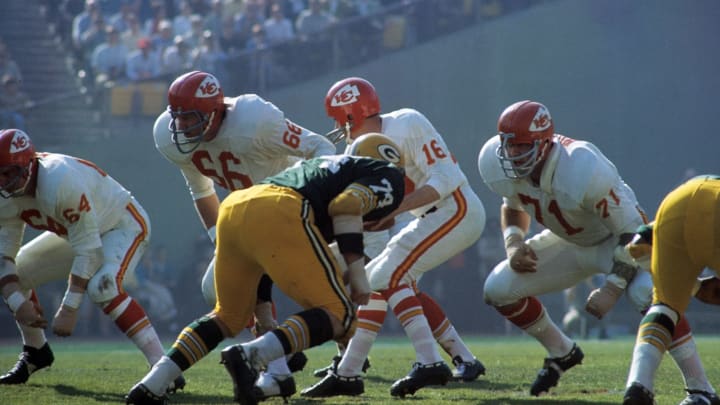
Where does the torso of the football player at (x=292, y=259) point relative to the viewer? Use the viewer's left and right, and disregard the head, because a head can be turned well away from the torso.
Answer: facing away from the viewer and to the right of the viewer

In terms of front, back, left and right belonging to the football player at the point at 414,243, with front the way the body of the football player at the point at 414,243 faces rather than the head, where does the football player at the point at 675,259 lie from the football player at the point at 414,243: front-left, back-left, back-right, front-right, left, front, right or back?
back-left

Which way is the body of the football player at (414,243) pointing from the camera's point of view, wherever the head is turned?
to the viewer's left

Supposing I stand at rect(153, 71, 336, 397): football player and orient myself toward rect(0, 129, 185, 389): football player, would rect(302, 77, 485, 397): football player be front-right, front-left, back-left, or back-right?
back-right

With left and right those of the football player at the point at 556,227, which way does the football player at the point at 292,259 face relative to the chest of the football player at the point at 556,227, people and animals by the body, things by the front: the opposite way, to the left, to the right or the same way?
the opposite way

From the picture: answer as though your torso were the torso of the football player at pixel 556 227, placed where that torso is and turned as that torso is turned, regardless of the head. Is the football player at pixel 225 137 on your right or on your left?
on your right

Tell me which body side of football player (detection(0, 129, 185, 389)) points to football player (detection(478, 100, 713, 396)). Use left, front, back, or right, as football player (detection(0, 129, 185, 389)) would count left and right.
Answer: left

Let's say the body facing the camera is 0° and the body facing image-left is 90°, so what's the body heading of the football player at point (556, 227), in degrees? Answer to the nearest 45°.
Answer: approximately 45°

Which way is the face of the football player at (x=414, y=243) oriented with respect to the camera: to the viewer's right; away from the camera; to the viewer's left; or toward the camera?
to the viewer's left

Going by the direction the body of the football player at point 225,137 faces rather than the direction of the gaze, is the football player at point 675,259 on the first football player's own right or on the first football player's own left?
on the first football player's own left

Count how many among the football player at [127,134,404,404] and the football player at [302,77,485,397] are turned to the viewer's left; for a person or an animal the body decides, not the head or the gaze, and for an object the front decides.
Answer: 1

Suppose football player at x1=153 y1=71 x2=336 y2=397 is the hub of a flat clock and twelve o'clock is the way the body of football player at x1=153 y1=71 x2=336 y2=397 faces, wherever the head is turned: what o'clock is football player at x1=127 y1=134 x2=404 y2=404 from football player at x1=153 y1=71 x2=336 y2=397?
football player at x1=127 y1=134 x2=404 y2=404 is roughly at 10 o'clock from football player at x1=153 y1=71 x2=336 y2=397.

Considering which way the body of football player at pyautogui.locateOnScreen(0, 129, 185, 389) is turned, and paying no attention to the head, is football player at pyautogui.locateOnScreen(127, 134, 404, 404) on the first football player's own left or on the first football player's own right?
on the first football player's own left
